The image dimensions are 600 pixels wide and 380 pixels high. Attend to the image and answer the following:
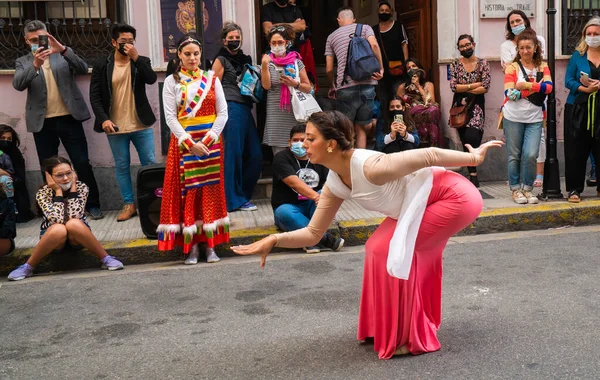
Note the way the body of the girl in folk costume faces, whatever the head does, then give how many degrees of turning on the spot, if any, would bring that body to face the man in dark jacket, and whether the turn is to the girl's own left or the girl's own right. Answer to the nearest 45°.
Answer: approximately 135° to the girl's own right

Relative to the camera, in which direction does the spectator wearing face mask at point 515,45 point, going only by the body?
toward the camera

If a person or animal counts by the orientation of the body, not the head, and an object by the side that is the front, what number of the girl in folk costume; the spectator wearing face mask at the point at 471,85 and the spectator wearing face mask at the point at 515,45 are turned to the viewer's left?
0

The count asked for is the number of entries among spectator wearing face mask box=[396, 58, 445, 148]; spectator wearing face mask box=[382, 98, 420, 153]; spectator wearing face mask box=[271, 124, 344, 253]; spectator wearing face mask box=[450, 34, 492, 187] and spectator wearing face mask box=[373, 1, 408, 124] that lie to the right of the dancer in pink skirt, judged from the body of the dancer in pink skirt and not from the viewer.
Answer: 5

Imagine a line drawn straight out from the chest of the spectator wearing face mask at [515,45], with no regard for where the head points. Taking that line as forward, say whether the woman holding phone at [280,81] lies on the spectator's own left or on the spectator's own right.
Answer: on the spectator's own right

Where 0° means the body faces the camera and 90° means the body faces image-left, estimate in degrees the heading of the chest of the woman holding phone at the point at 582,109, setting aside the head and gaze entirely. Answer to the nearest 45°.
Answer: approximately 0°

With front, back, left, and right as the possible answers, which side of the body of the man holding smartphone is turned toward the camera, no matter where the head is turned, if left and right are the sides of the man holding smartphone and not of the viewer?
front

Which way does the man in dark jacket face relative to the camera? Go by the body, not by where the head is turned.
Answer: toward the camera

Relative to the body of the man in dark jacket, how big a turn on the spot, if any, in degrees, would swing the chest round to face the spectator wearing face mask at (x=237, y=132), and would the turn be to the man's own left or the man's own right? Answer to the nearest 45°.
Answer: approximately 90° to the man's own left

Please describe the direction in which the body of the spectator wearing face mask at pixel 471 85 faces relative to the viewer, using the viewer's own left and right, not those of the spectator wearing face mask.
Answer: facing the viewer
